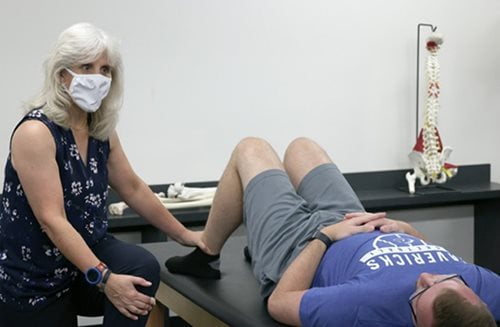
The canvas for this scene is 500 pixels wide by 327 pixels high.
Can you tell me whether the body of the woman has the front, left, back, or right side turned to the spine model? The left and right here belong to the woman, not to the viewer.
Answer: left

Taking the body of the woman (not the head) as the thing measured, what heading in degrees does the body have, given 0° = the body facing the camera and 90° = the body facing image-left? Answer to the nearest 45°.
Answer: approximately 315°

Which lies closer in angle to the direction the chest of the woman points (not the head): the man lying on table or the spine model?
the man lying on table
